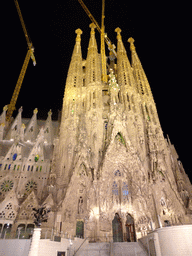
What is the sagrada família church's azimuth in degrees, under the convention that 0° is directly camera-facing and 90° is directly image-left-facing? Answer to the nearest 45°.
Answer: approximately 0°

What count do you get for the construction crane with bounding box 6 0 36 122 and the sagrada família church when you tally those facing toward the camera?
1
